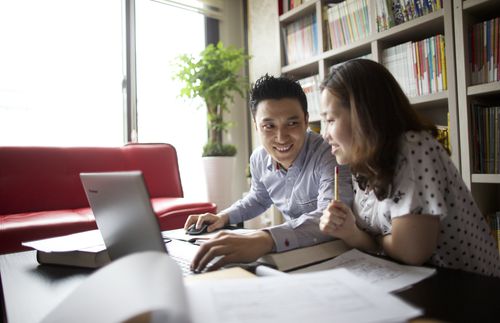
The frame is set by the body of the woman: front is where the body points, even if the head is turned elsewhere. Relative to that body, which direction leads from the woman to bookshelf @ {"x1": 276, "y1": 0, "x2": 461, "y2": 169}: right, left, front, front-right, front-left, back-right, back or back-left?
right

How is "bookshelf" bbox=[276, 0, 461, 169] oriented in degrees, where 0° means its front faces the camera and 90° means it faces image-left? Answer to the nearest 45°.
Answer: approximately 45°

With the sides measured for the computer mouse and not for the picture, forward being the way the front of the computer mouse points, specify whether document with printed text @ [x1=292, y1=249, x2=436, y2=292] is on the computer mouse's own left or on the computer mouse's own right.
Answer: on the computer mouse's own left

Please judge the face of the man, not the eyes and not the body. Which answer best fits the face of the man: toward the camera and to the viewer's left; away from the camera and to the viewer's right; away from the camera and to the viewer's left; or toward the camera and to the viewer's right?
toward the camera and to the viewer's right

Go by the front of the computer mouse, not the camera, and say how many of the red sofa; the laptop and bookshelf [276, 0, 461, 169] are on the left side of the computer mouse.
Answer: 1

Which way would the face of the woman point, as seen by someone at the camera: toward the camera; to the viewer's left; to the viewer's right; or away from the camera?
to the viewer's left
